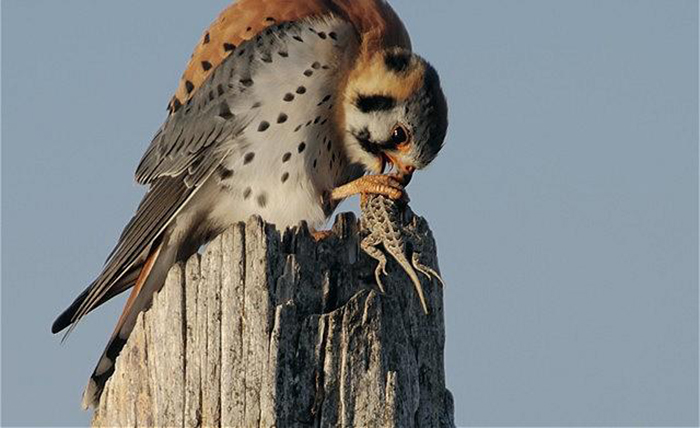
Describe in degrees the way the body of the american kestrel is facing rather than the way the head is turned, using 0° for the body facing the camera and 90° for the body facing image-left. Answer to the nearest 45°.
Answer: approximately 270°
